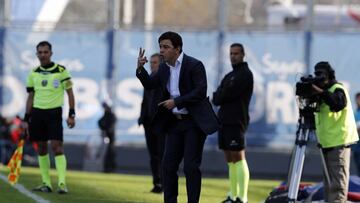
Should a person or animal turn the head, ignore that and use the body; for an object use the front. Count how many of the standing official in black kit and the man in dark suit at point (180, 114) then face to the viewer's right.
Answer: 0

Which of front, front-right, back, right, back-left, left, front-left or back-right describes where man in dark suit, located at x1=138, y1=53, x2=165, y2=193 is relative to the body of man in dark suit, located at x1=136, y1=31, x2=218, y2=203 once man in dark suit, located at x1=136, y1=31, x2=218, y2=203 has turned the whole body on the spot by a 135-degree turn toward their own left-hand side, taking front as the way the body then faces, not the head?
left

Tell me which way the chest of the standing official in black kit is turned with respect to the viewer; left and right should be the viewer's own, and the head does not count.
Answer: facing the viewer and to the left of the viewer

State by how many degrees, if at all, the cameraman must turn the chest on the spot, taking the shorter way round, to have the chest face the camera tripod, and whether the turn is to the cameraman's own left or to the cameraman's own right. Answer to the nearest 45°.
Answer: approximately 45° to the cameraman's own left

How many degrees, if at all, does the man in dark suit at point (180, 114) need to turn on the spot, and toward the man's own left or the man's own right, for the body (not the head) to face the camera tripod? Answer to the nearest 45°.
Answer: approximately 135° to the man's own left

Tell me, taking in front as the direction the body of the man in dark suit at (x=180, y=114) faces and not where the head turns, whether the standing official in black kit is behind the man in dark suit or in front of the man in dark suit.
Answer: behind

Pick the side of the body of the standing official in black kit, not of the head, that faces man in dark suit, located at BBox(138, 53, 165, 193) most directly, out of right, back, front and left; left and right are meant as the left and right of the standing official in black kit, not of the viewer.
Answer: right

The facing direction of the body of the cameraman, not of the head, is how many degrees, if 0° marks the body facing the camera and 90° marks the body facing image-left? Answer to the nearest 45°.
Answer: approximately 90°

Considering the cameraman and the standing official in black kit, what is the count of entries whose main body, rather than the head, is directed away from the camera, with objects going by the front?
0
